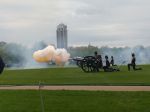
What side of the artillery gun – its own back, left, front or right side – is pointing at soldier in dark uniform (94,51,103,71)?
back

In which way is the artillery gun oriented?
to the viewer's left
